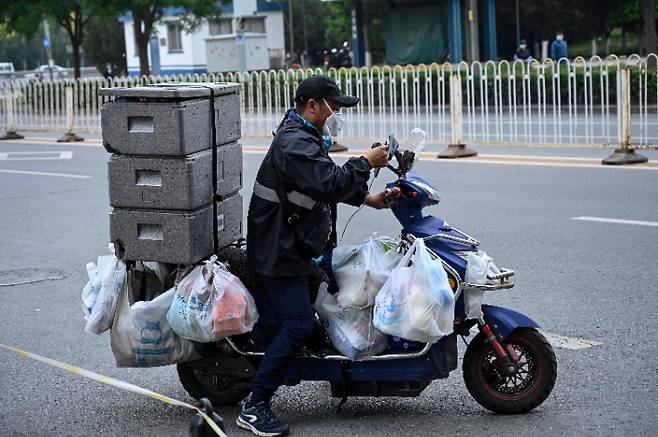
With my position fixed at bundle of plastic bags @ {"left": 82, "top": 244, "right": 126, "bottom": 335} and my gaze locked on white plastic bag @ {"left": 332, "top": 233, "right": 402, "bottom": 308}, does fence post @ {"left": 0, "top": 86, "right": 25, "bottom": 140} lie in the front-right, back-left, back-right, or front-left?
back-left

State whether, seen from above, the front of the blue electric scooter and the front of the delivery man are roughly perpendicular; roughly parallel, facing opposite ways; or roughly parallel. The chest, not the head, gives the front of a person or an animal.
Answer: roughly parallel

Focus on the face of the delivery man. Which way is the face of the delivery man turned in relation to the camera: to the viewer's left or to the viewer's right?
to the viewer's right

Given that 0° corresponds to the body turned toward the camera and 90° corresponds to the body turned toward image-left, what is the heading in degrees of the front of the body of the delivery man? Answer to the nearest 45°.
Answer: approximately 270°

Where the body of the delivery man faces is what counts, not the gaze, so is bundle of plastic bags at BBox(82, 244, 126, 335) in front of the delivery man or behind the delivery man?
behind

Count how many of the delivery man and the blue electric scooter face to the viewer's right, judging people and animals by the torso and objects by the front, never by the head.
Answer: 2

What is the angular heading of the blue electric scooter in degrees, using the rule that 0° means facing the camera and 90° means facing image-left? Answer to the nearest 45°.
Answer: approximately 270°

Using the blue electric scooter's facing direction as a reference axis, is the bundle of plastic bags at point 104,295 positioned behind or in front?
behind
